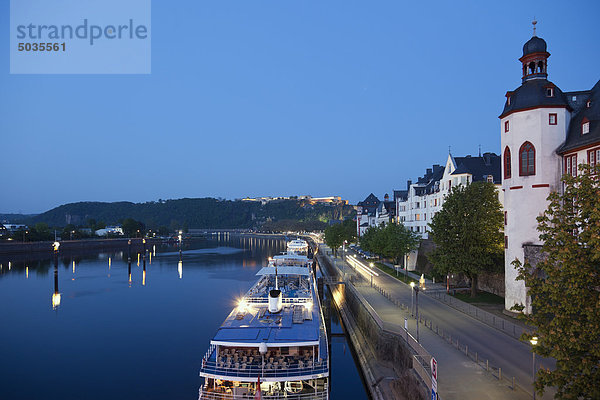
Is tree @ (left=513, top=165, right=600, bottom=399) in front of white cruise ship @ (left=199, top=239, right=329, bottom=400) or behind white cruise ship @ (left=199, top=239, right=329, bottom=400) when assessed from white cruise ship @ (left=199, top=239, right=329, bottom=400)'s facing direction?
behind

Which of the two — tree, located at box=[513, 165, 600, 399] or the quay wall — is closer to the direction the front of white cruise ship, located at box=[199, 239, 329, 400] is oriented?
the quay wall

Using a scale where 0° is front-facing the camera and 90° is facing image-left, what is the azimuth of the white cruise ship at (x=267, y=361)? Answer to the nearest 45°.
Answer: approximately 180°

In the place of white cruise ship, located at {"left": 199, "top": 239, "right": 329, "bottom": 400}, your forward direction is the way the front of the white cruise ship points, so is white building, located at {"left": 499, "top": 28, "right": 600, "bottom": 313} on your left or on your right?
on your right

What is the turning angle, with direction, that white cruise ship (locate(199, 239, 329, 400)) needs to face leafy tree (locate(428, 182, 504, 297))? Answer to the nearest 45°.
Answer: approximately 45° to its right
